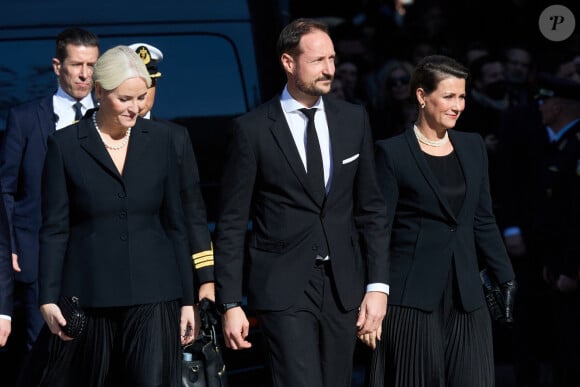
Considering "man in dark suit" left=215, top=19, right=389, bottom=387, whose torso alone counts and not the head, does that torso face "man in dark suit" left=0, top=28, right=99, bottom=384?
no

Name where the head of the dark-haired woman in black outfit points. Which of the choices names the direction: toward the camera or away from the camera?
toward the camera

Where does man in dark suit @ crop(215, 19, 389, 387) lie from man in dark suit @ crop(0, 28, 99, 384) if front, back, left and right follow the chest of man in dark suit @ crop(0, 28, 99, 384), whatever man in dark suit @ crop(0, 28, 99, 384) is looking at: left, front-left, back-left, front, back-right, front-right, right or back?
front

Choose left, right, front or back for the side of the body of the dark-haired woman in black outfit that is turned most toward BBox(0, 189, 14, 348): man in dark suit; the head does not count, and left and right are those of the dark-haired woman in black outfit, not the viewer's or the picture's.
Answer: right

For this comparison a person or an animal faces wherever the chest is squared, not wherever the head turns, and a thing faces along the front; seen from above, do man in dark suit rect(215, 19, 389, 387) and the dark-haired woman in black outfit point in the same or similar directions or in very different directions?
same or similar directions

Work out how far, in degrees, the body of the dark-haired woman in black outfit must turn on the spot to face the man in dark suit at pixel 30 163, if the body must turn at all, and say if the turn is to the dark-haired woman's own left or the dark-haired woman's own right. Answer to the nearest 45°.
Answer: approximately 135° to the dark-haired woman's own right

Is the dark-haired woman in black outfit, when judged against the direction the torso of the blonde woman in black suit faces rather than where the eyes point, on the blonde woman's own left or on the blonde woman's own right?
on the blonde woman's own left

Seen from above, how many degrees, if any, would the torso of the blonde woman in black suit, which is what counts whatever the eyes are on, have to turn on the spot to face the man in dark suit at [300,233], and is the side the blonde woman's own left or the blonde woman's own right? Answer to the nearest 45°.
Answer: approximately 90° to the blonde woman's own left

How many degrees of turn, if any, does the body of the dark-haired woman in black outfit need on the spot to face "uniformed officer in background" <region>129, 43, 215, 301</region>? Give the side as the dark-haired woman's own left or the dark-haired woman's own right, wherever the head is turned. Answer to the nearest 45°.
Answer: approximately 135° to the dark-haired woman's own right

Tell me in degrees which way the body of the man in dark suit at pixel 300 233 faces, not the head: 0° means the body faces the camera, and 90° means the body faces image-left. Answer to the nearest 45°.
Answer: approximately 315°

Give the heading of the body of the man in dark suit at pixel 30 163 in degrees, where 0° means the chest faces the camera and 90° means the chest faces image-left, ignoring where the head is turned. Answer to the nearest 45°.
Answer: approximately 315°

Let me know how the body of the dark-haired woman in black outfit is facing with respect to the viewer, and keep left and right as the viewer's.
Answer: facing the viewer and to the right of the viewer

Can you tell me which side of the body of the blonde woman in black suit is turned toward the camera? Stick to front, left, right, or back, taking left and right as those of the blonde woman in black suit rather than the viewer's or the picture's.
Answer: front

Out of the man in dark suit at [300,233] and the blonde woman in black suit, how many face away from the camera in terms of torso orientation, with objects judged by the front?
0
